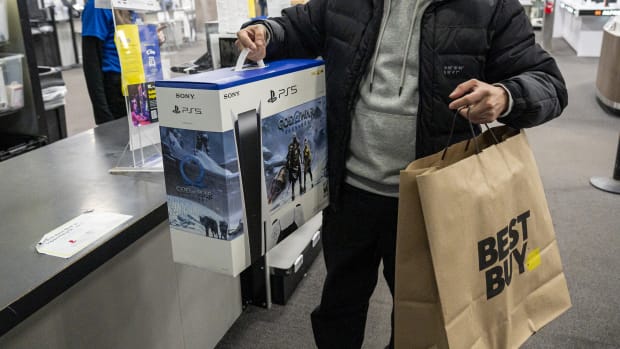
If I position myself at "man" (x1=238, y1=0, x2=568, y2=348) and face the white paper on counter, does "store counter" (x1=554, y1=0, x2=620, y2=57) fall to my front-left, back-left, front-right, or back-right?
back-right

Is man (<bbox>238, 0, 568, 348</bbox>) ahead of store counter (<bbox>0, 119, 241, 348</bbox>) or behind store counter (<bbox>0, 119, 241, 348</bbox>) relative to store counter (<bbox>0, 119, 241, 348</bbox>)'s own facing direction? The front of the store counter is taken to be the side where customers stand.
ahead

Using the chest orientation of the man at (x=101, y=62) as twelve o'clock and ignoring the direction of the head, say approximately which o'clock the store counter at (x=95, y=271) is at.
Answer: The store counter is roughly at 3 o'clock from the man.

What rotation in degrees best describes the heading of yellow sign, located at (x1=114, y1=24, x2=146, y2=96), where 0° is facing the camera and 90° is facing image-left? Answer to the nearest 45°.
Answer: approximately 0°

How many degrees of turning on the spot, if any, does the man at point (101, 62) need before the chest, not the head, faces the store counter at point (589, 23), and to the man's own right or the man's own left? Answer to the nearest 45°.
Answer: approximately 45° to the man's own left

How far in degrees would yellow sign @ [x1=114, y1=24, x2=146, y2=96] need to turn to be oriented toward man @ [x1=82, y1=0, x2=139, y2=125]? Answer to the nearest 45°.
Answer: approximately 180°

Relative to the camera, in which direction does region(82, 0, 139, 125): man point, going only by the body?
to the viewer's right

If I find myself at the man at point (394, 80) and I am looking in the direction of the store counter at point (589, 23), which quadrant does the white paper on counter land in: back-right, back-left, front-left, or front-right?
back-left

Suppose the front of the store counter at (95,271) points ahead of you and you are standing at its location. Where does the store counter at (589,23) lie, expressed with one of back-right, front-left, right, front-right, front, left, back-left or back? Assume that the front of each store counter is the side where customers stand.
left

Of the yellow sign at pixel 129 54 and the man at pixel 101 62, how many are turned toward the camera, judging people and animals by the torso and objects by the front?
1

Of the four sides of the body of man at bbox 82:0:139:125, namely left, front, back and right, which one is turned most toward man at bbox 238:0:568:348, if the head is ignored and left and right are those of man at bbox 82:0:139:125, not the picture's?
right

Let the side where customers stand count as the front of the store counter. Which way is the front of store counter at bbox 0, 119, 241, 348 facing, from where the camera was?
facing the viewer and to the right of the viewer

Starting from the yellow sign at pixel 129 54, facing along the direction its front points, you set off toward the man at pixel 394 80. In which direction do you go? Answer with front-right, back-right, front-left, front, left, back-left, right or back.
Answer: front-left
